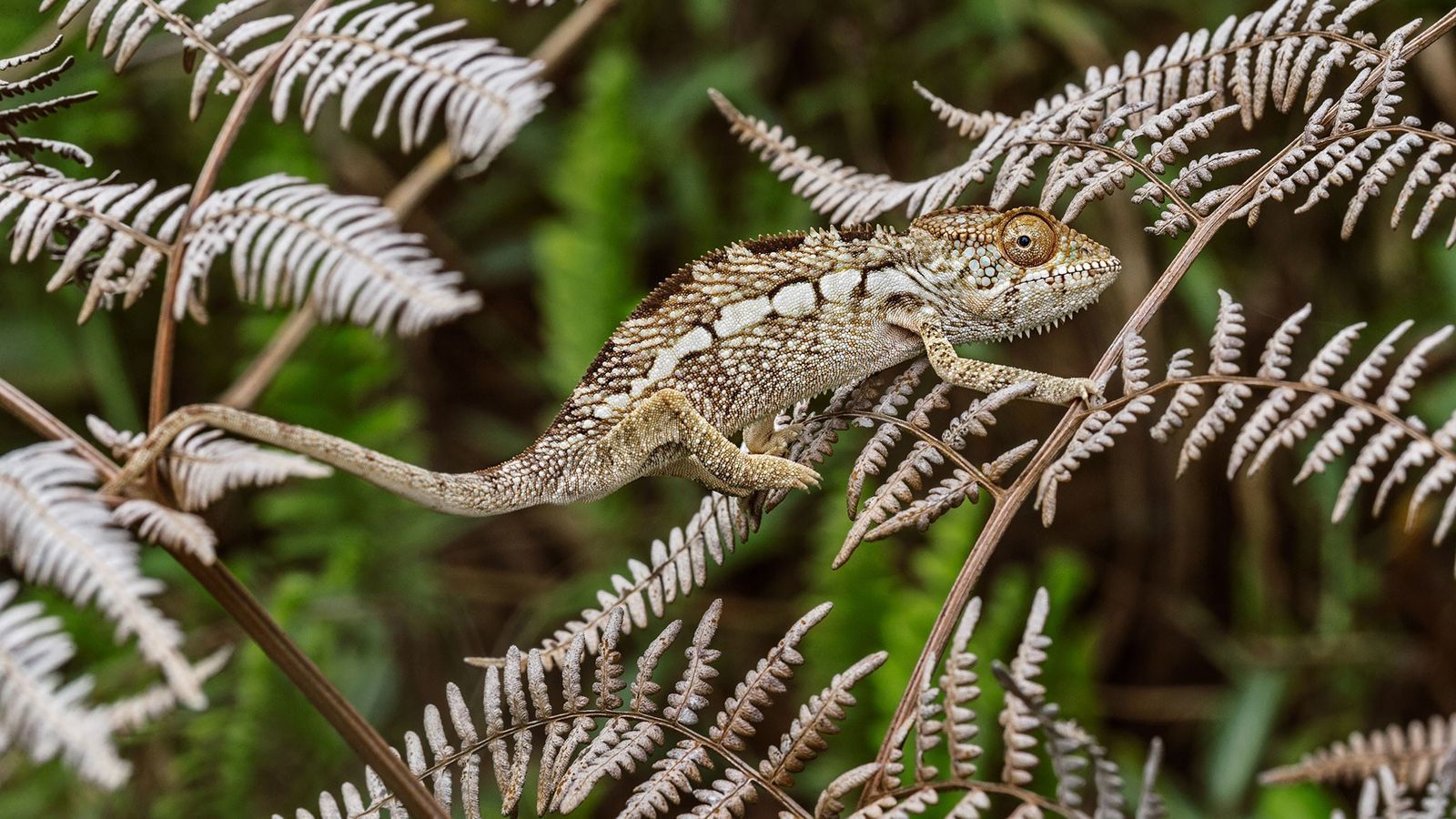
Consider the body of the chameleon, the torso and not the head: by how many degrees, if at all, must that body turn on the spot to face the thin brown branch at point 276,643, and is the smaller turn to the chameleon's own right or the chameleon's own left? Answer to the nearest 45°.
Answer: approximately 135° to the chameleon's own right

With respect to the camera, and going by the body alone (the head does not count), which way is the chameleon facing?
to the viewer's right

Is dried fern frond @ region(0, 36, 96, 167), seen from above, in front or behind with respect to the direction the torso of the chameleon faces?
behind

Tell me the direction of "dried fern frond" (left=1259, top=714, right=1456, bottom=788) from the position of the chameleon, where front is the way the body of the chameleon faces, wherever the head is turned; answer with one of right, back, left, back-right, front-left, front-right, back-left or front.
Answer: front-right

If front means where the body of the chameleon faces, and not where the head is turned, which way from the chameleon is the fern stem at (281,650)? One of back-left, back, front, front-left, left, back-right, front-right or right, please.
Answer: back-right

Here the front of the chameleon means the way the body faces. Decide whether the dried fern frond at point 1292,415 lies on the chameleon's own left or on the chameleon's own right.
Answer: on the chameleon's own right

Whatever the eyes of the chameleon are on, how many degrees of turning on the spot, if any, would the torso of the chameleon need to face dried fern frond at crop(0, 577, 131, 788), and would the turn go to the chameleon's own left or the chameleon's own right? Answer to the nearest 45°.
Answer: approximately 135° to the chameleon's own right

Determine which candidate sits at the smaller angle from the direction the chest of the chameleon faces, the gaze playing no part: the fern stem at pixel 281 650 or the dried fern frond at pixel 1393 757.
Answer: the dried fern frond

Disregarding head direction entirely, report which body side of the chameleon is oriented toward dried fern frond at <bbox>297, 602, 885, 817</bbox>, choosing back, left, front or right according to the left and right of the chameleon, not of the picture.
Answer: right
